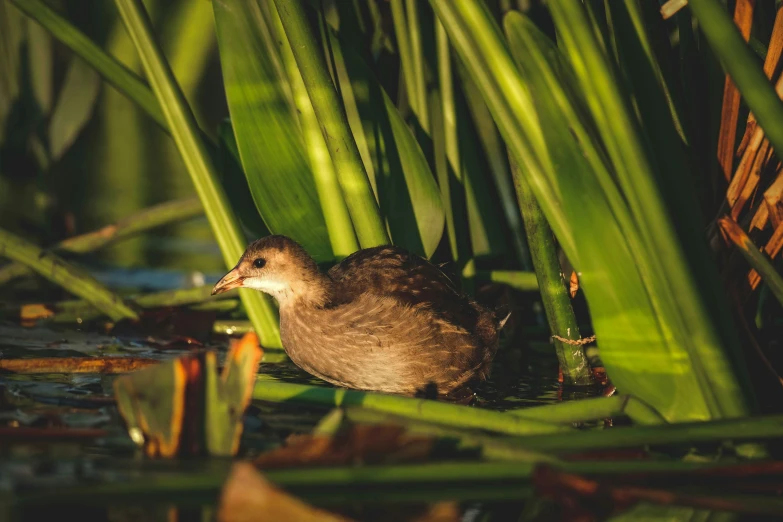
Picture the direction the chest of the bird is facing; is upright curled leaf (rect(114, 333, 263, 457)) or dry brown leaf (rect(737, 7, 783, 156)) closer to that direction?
the upright curled leaf

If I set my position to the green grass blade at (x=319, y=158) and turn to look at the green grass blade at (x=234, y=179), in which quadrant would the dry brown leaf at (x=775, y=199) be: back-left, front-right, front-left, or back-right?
back-right

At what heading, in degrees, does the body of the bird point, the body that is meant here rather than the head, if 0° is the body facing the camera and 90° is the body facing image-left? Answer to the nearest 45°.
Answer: approximately 90°

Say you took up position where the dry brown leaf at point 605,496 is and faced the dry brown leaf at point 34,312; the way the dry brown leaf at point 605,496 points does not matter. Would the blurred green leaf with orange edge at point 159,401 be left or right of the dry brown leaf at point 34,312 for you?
left

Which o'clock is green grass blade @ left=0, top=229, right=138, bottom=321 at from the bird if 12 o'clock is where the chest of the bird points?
The green grass blade is roughly at 1 o'clock from the bird.

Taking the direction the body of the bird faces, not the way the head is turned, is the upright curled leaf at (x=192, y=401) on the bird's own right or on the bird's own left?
on the bird's own left

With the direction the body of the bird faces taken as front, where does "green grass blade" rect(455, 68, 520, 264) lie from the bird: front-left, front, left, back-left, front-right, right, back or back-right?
back-right
